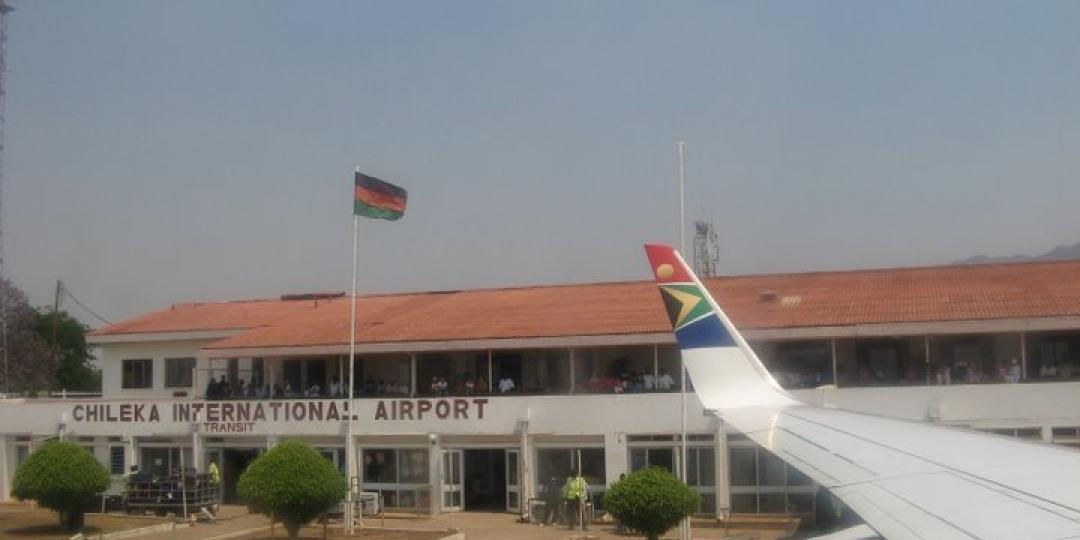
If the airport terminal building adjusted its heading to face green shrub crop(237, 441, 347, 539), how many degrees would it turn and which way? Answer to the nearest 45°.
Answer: approximately 45° to its right

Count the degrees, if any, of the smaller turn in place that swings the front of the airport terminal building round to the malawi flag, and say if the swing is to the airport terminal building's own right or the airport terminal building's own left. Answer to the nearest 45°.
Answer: approximately 90° to the airport terminal building's own right

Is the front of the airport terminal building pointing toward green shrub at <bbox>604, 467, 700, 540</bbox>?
yes

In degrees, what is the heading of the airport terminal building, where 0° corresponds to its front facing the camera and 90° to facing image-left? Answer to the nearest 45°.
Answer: approximately 0°

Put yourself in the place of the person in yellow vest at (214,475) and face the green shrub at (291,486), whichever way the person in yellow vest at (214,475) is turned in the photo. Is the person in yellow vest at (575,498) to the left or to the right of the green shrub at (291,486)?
left
